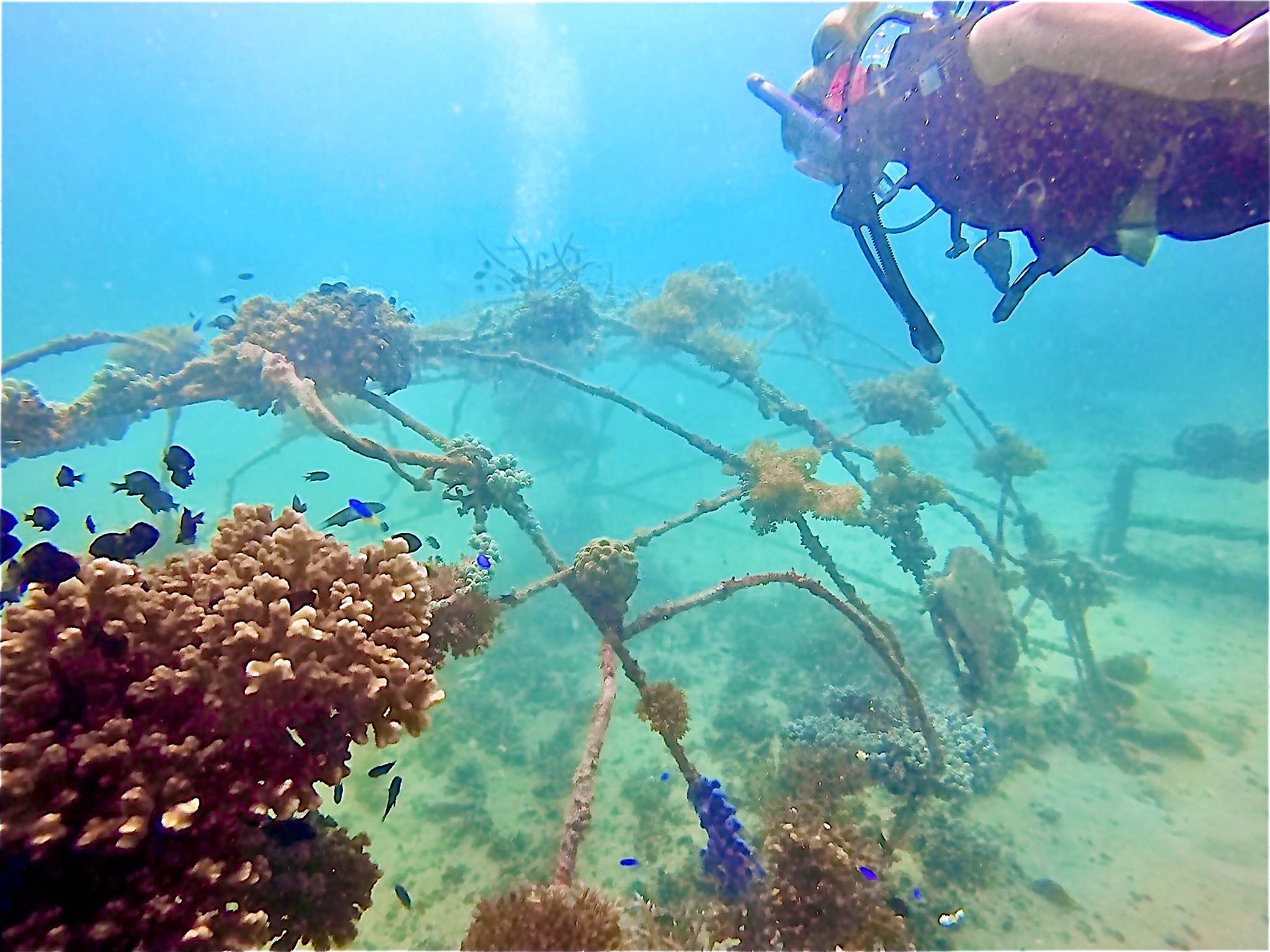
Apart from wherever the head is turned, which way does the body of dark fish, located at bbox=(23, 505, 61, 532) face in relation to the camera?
to the viewer's right

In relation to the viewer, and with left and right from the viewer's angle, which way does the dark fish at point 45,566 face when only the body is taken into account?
facing to the right of the viewer

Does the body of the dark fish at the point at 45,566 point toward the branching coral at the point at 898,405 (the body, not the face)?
yes

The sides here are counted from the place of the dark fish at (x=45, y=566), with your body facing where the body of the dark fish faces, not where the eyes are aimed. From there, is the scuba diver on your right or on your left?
on your right

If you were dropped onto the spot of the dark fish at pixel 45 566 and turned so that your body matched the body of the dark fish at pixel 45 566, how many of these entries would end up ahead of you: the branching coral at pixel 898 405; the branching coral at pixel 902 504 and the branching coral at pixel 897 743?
3
